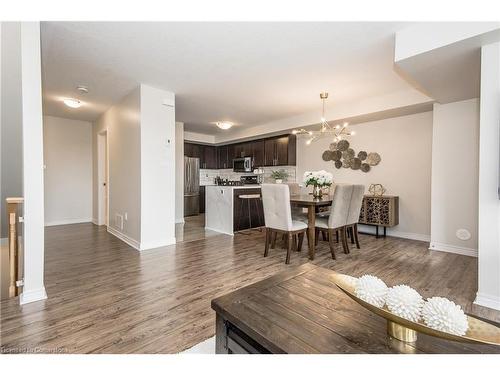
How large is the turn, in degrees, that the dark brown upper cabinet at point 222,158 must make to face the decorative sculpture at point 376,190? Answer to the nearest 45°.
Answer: approximately 45° to its left

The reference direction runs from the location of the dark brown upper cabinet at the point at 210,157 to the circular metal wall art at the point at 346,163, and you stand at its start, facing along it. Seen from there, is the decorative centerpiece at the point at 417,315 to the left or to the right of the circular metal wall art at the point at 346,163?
right

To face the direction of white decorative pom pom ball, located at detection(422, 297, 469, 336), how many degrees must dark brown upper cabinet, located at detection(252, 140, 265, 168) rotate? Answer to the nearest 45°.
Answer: approximately 45° to its left

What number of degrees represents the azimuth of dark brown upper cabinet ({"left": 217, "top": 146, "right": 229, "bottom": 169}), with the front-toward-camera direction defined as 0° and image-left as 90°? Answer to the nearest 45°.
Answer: approximately 0°

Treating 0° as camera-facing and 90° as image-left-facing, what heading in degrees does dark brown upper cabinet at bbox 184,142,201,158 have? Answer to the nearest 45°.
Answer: approximately 315°

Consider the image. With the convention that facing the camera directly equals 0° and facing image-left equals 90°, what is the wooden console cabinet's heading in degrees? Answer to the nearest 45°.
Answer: approximately 45°

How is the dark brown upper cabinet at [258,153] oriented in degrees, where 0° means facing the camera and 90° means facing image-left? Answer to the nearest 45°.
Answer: approximately 45°

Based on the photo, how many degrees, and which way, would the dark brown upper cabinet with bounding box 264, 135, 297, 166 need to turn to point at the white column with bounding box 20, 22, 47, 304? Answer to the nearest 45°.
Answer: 0° — it already faces it

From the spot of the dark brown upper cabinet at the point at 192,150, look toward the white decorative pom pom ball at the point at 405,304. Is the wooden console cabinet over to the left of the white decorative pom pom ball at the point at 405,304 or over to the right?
left
